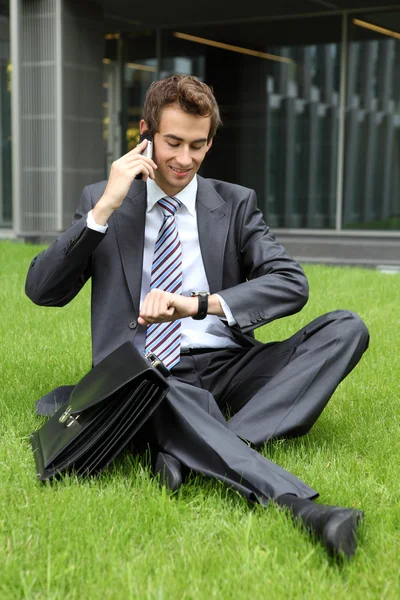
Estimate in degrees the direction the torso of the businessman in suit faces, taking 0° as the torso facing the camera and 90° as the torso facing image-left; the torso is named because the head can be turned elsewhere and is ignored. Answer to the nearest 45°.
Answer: approximately 0°
